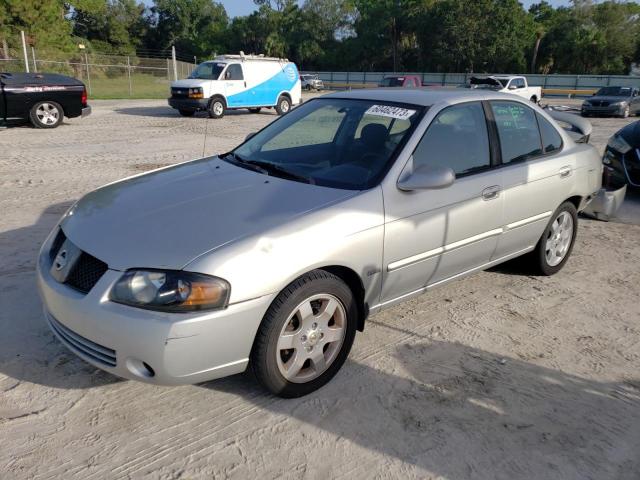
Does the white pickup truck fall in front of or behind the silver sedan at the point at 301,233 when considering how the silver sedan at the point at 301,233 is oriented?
behind

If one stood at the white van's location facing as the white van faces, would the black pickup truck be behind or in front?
in front

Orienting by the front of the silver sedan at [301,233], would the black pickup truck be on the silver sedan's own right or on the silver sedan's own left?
on the silver sedan's own right

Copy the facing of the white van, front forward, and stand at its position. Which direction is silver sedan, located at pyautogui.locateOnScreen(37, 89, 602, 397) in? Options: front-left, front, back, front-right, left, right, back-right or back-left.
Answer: front-left

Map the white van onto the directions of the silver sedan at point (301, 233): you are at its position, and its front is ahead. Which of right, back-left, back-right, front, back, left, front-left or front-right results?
back-right

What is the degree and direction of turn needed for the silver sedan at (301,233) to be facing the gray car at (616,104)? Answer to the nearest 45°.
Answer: approximately 180°

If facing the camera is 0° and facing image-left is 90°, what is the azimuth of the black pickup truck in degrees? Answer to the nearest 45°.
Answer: approximately 90°

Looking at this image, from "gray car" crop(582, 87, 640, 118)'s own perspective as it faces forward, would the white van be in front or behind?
in front
